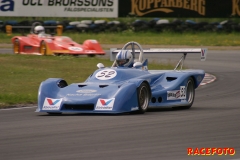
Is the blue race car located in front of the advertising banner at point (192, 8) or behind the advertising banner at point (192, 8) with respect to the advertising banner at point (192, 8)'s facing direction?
in front

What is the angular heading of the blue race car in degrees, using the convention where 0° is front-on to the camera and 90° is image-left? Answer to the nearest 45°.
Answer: approximately 45°

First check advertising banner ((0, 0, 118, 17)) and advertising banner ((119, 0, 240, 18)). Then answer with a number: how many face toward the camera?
2

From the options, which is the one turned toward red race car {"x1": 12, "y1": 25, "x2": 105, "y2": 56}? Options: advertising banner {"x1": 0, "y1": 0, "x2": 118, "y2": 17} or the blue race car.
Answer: the advertising banner

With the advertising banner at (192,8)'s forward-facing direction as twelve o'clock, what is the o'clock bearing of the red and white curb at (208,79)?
The red and white curb is roughly at 12 o'clock from the advertising banner.

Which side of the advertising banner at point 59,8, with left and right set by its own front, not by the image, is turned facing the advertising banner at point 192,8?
left

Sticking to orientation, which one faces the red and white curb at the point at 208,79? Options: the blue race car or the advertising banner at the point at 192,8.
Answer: the advertising banner
